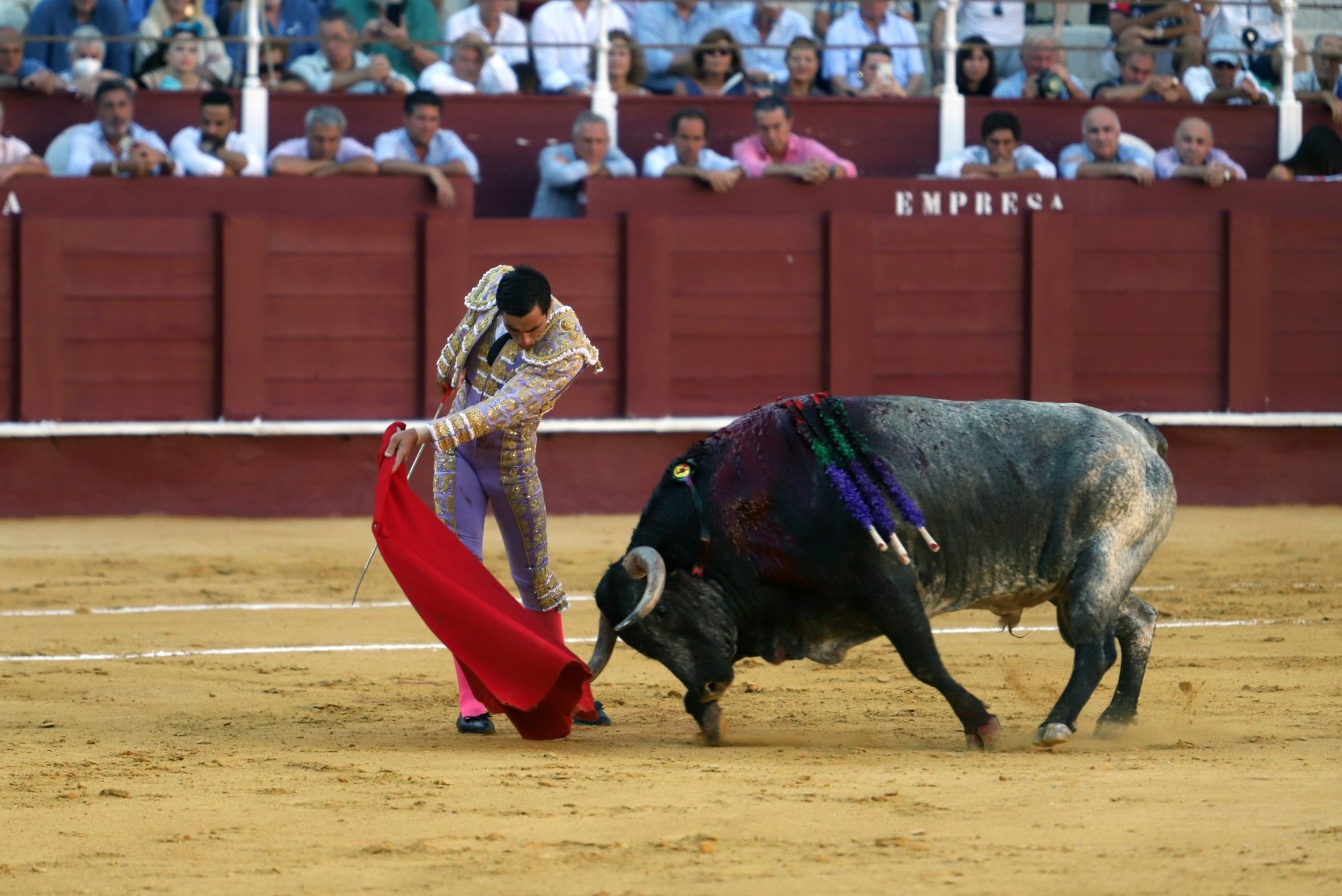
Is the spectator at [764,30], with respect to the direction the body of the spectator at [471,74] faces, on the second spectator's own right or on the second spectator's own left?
on the second spectator's own left

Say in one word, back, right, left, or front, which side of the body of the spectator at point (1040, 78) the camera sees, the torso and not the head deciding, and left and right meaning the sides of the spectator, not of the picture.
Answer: front

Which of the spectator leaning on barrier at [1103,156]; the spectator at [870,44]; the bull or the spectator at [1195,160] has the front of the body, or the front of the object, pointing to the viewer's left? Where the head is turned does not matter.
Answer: the bull

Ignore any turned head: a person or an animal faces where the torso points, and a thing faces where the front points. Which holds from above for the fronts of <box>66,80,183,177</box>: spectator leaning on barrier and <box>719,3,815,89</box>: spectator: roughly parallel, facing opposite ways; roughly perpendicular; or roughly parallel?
roughly parallel

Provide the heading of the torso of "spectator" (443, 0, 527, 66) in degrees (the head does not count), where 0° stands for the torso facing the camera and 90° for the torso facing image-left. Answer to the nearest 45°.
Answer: approximately 0°

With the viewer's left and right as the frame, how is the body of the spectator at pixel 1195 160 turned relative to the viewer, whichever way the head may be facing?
facing the viewer

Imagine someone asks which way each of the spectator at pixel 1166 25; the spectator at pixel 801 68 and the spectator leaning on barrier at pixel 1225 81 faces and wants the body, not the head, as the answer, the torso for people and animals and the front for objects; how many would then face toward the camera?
3

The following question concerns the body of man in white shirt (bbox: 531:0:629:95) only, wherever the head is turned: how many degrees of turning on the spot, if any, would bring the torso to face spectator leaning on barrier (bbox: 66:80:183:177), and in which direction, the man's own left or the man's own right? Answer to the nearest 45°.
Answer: approximately 45° to the man's own right

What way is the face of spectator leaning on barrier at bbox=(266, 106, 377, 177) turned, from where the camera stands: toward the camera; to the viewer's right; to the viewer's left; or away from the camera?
toward the camera

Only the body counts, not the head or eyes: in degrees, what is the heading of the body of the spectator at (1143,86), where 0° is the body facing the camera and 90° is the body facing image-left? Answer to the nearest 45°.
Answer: approximately 0°

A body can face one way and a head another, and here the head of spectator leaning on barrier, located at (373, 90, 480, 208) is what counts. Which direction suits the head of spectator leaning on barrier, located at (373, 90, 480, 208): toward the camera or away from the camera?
toward the camera

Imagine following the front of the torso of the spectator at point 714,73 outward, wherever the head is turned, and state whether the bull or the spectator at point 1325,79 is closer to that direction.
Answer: the bull

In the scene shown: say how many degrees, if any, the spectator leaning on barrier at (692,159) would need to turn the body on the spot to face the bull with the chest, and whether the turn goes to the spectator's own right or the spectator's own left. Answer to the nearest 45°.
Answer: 0° — they already face it

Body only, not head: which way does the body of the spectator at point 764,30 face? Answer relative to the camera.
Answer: toward the camera

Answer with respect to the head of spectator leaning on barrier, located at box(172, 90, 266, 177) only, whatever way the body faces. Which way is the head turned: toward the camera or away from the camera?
toward the camera
